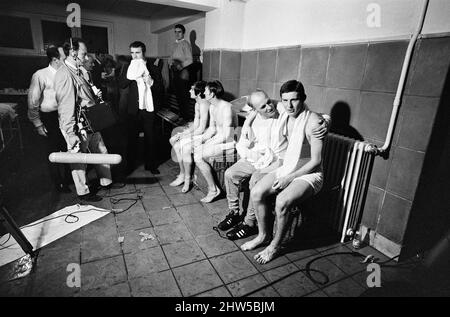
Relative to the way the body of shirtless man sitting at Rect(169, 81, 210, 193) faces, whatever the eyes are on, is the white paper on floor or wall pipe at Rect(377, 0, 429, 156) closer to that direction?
the white paper on floor

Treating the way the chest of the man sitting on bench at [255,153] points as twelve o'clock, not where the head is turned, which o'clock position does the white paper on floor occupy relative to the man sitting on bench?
The white paper on floor is roughly at 1 o'clock from the man sitting on bench.

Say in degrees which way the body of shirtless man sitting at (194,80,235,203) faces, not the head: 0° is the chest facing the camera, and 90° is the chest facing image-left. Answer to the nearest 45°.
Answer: approximately 90°

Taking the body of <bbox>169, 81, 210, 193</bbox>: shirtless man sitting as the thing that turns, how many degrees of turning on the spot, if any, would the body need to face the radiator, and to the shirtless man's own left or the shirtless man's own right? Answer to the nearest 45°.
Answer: approximately 135° to the shirtless man's own left

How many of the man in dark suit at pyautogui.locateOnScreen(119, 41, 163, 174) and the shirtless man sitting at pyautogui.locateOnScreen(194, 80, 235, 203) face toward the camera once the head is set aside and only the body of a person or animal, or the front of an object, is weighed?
1

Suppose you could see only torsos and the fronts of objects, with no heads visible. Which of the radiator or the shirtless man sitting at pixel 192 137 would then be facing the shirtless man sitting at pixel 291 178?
the radiator

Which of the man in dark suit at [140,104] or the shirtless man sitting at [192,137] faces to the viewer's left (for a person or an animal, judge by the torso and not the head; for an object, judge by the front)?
the shirtless man sitting

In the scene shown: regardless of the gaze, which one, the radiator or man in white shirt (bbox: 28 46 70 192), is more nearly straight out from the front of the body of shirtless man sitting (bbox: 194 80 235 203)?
the man in white shirt

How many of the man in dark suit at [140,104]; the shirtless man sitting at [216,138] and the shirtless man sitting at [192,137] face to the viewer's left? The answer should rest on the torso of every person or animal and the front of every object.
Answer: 2

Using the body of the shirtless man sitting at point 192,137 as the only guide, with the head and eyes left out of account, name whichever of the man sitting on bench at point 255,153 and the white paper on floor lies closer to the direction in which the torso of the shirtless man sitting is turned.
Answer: the white paper on floor

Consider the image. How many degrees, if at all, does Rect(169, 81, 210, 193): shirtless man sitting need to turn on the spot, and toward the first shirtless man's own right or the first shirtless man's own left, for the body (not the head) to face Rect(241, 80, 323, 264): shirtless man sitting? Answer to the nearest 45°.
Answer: approximately 135° to the first shirtless man's own left

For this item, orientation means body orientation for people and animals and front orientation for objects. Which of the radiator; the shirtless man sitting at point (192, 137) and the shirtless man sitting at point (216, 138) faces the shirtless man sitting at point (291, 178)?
the radiator

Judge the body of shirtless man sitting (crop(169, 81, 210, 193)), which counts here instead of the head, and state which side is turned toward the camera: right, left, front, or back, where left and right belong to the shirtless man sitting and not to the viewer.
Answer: left
